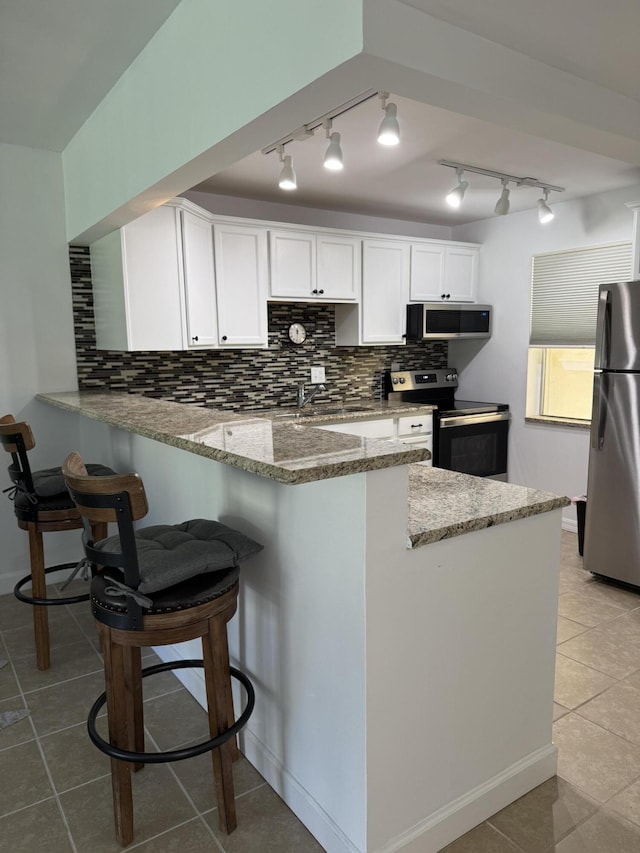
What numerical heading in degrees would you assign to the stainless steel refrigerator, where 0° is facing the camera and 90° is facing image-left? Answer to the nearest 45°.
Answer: approximately 45°

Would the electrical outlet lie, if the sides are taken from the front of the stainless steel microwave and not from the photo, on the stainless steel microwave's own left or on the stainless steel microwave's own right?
on the stainless steel microwave's own right

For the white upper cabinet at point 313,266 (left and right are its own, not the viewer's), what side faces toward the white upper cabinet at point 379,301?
left

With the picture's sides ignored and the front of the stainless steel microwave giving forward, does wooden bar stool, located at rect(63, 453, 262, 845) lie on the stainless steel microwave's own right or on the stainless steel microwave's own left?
on the stainless steel microwave's own right

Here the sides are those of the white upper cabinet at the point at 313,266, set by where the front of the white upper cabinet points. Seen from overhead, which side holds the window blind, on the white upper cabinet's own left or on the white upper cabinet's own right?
on the white upper cabinet's own left

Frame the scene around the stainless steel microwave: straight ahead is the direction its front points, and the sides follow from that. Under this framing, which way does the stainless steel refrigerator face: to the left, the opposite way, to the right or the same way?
to the right

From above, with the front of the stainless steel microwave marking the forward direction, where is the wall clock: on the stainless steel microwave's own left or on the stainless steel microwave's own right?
on the stainless steel microwave's own right

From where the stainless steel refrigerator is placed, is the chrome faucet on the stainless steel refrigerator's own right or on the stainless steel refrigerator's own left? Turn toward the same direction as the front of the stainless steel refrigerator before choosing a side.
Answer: on the stainless steel refrigerator's own right

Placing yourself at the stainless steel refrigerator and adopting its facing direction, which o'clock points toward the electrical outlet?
The electrical outlet is roughly at 2 o'clock from the stainless steel refrigerator.

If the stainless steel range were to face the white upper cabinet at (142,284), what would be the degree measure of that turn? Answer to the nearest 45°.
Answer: approximately 90° to its right
